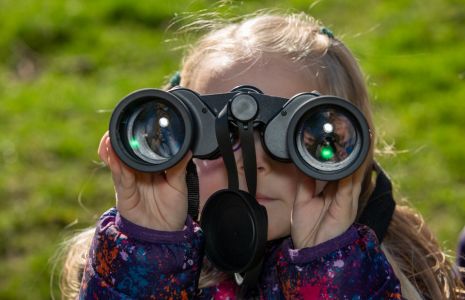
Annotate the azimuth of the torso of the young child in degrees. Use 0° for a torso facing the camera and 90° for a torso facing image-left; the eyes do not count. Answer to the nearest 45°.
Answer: approximately 0°

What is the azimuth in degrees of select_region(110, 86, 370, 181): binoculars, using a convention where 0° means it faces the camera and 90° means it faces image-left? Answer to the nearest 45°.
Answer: approximately 0°
